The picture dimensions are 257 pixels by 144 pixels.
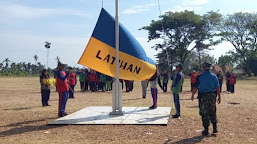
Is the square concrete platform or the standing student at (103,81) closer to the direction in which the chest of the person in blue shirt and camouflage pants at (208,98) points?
the standing student

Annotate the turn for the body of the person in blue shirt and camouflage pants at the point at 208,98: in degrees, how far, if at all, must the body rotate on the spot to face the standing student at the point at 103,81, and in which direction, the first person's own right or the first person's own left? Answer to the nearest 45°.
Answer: approximately 45° to the first person's own left

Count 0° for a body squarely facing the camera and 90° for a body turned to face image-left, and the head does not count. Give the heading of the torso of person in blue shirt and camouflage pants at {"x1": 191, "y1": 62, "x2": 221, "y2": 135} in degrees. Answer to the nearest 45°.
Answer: approximately 180°

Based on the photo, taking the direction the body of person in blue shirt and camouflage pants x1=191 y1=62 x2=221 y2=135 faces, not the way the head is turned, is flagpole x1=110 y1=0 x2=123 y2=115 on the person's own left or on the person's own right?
on the person's own left

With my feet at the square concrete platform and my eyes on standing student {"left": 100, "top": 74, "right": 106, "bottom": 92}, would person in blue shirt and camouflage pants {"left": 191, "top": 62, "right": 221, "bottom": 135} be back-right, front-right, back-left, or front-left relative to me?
back-right

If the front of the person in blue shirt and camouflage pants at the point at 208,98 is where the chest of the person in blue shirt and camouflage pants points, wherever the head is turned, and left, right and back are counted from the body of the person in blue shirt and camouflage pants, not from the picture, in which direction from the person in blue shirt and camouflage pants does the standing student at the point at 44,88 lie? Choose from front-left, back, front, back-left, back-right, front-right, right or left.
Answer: front-left

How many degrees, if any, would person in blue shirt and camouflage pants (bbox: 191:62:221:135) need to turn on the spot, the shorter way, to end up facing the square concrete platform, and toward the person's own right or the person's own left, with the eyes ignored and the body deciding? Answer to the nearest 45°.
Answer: approximately 45° to the person's own left
